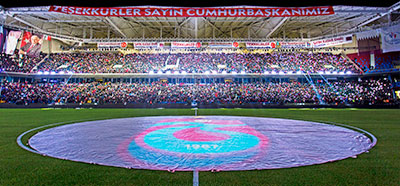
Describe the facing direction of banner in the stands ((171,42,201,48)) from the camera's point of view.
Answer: facing the viewer

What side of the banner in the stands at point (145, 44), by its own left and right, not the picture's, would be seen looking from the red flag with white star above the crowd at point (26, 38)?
right

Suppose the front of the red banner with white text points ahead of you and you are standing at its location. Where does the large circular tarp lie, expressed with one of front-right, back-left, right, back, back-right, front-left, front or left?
front

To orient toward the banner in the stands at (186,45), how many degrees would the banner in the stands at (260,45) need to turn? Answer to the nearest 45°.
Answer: approximately 90° to its right

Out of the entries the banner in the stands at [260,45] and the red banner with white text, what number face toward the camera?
2

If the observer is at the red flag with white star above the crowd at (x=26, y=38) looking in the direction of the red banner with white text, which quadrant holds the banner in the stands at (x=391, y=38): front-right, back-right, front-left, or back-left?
front-left

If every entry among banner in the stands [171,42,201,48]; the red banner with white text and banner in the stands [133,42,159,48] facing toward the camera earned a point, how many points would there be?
3

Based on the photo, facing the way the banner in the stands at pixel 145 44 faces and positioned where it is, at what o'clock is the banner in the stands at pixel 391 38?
the banner in the stands at pixel 391 38 is roughly at 10 o'clock from the banner in the stands at pixel 145 44.

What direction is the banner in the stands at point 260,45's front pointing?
toward the camera

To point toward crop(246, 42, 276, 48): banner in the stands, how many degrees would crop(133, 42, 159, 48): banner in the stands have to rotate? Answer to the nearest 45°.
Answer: approximately 90° to its left

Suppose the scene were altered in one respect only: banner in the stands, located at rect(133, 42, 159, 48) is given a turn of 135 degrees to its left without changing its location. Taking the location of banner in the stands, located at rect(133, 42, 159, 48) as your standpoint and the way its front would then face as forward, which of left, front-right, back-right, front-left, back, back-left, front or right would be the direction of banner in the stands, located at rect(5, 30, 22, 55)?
back-left

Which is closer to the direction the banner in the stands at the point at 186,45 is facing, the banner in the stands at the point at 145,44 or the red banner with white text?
the red banner with white text

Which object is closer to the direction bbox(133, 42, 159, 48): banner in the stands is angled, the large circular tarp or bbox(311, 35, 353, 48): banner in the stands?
the large circular tarp

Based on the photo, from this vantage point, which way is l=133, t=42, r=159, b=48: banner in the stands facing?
toward the camera

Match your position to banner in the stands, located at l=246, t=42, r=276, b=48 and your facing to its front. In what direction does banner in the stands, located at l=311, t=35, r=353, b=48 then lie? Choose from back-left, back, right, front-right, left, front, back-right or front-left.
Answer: left
